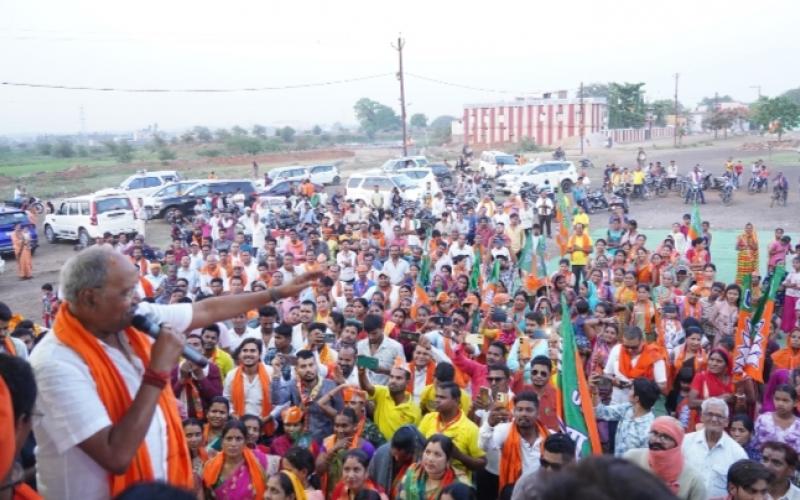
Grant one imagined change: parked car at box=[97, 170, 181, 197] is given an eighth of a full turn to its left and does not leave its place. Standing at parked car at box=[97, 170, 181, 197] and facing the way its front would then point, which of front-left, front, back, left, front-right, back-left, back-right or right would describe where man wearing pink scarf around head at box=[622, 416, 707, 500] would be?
front-left

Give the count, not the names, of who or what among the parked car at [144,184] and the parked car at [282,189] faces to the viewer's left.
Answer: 2

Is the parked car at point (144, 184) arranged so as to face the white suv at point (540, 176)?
no

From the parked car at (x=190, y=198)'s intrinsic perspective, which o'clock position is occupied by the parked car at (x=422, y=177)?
the parked car at (x=422, y=177) is roughly at 6 o'clock from the parked car at (x=190, y=198).

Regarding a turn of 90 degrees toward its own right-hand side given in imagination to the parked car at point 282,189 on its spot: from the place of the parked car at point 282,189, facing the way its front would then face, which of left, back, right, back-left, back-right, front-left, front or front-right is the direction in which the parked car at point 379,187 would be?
back-right

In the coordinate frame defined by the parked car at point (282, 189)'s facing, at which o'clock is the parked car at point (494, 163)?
the parked car at point (494, 163) is roughly at 5 o'clock from the parked car at point (282, 189).

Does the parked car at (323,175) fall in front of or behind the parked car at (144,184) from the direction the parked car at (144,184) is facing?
behind

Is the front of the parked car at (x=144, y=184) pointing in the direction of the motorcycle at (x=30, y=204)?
yes

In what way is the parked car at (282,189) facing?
to the viewer's left

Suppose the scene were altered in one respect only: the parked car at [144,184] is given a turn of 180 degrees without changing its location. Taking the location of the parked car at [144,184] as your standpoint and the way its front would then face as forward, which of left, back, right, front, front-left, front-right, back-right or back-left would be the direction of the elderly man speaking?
right

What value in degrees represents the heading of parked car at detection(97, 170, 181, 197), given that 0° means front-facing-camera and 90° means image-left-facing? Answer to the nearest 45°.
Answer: approximately 90°

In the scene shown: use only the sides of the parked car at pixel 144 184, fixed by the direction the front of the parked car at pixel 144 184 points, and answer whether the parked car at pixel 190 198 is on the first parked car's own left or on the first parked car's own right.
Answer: on the first parked car's own left

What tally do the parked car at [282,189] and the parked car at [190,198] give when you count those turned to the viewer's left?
2

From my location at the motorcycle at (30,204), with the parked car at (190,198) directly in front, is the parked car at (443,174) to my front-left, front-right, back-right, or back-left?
front-left

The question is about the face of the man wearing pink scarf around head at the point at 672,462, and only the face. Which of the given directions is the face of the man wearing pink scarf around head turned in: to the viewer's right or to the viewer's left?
to the viewer's left

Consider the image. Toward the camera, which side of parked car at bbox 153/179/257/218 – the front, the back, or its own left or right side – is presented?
left

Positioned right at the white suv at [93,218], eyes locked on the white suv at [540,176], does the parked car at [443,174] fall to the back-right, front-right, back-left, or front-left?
front-left

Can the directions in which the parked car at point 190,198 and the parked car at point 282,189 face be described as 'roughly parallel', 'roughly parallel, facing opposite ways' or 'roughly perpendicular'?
roughly parallel

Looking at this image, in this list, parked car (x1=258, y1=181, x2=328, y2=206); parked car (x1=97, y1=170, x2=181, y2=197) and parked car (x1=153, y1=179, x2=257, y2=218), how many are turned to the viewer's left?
3
